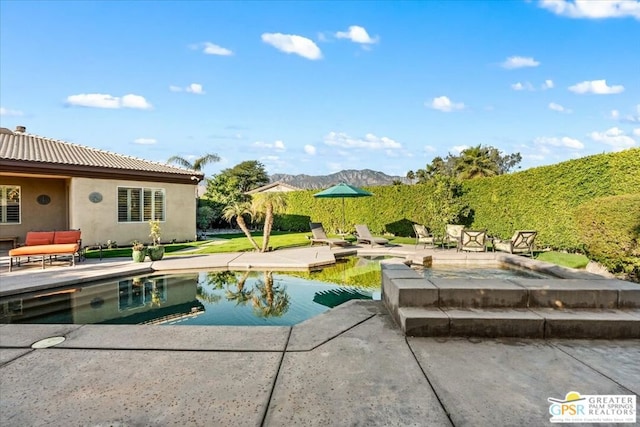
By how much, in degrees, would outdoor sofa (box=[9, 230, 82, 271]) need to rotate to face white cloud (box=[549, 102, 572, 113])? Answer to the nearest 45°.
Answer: approximately 90° to its left

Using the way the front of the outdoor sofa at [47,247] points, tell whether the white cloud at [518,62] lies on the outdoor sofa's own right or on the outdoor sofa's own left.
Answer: on the outdoor sofa's own left

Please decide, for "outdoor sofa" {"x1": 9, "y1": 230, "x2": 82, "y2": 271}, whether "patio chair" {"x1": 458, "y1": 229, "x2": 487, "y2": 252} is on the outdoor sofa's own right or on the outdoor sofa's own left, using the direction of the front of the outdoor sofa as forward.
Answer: on the outdoor sofa's own left

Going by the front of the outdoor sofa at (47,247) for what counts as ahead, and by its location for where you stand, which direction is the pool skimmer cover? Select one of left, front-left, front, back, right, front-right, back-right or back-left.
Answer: front

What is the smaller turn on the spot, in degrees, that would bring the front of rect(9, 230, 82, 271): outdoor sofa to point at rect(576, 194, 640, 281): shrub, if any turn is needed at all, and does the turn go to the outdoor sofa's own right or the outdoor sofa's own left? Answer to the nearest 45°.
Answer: approximately 45° to the outdoor sofa's own left

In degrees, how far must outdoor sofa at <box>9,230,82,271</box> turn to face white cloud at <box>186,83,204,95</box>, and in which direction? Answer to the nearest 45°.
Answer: approximately 135° to its left

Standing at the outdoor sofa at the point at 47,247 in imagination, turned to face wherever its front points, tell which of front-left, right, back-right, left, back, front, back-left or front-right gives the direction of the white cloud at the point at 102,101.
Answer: back

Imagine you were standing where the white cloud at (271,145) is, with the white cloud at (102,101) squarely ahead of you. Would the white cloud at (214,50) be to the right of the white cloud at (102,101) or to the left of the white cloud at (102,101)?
left

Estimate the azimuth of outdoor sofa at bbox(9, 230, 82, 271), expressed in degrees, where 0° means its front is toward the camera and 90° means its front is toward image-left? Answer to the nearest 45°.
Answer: approximately 0°

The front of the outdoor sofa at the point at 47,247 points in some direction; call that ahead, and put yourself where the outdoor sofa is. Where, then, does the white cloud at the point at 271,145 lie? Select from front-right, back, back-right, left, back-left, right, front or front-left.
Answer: back-left

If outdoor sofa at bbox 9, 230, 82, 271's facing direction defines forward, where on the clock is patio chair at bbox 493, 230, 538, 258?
The patio chair is roughly at 10 o'clock from the outdoor sofa.
